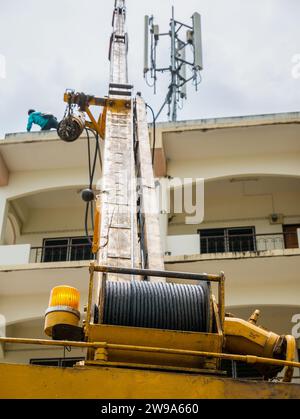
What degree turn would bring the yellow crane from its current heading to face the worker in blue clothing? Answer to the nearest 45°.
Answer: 0° — it already faces them

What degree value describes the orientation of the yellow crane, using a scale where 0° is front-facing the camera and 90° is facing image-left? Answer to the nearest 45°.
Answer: approximately 180°
